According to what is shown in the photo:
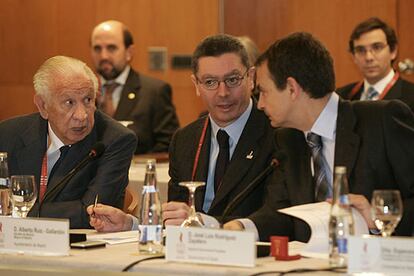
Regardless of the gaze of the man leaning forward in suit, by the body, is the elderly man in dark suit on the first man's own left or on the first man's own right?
on the first man's own right

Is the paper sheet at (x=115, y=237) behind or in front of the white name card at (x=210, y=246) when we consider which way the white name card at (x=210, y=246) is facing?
behind

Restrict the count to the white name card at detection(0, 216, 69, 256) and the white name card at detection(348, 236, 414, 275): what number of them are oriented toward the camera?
2

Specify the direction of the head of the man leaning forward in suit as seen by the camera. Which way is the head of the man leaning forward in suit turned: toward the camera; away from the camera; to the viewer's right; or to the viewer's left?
to the viewer's left

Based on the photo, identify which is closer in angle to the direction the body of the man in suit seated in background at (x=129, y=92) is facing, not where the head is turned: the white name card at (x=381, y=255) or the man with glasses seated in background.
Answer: the white name card

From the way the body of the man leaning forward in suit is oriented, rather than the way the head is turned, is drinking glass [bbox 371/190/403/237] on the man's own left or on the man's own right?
on the man's own left

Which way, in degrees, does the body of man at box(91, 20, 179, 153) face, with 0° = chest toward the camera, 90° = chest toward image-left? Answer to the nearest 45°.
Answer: approximately 45°

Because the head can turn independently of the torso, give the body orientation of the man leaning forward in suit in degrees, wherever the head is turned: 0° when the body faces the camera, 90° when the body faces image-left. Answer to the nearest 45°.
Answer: approximately 45°

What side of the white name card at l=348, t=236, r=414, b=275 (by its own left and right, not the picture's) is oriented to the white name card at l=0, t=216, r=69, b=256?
right

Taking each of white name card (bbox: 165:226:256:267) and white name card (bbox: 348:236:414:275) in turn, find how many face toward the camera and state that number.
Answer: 2

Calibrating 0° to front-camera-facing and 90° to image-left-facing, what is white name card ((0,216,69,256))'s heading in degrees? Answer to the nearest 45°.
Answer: approximately 0°

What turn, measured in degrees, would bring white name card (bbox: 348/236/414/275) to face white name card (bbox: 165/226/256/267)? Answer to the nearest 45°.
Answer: approximately 90° to its right
